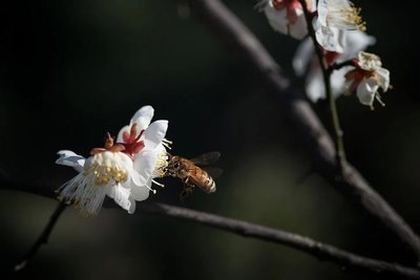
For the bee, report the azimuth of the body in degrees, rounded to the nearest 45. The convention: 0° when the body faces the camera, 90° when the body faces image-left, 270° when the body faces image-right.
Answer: approximately 90°
